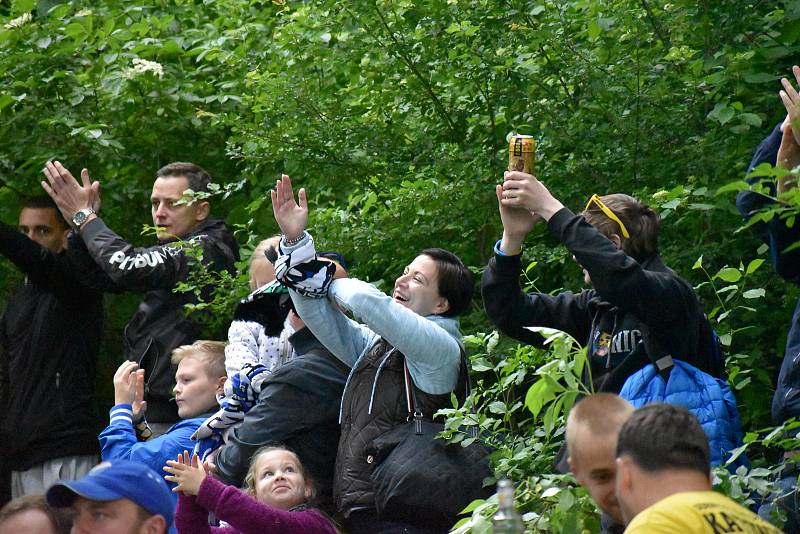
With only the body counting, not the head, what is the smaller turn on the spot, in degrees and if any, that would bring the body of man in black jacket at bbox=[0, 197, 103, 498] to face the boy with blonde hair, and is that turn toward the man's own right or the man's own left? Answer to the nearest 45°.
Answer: approximately 90° to the man's own left

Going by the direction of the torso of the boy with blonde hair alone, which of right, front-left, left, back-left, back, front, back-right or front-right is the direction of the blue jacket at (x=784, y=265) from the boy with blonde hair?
back-left

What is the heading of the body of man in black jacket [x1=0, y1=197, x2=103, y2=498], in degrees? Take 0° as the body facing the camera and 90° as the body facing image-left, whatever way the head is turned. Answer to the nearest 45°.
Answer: approximately 45°

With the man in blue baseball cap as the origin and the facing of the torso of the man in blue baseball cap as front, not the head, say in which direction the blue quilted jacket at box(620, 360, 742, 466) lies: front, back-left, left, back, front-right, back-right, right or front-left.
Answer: back-left

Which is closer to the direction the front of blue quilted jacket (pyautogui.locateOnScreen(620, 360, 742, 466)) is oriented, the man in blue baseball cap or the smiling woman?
the man in blue baseball cap
